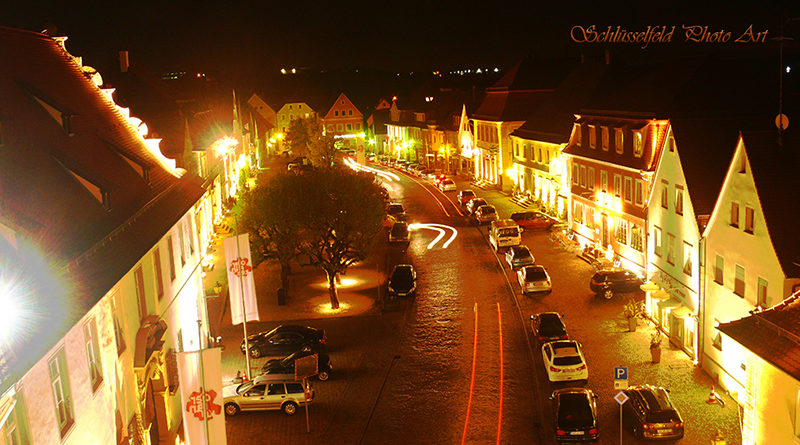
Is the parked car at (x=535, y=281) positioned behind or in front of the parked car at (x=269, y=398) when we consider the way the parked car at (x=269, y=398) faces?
behind

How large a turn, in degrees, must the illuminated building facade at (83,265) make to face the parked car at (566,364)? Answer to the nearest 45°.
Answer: approximately 45° to its left

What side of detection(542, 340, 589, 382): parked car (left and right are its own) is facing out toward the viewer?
back

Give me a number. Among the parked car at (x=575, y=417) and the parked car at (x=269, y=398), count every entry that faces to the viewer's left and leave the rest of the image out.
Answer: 1

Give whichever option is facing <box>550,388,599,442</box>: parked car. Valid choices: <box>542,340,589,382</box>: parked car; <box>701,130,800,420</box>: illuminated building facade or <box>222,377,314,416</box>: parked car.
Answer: the illuminated building facade

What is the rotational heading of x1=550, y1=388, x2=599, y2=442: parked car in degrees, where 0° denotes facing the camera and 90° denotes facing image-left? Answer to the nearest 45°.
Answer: approximately 180°

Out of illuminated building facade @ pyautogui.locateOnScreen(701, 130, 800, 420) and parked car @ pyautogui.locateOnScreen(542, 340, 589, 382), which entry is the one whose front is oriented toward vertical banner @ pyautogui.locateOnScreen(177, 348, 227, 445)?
the illuminated building facade

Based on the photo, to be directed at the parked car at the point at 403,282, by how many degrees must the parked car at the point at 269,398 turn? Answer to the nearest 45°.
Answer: approximately 135° to its right

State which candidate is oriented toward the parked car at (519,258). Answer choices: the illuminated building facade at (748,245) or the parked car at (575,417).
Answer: the parked car at (575,417)

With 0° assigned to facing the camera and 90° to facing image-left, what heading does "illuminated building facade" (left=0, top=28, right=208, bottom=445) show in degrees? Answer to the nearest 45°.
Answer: approximately 315°

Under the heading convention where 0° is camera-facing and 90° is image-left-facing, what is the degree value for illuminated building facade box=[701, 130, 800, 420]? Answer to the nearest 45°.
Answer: approximately 45°

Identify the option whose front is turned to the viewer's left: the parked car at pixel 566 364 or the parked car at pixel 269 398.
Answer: the parked car at pixel 269 398
